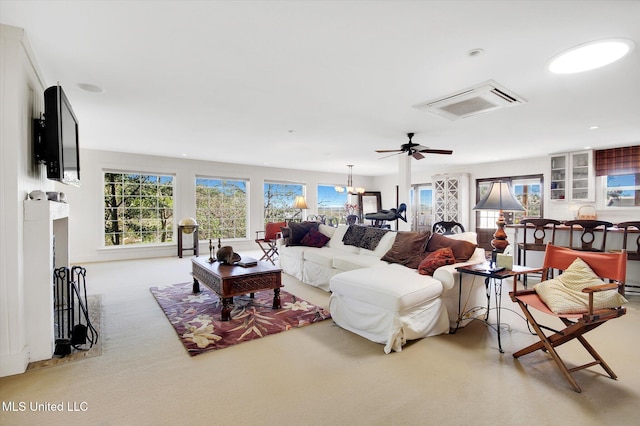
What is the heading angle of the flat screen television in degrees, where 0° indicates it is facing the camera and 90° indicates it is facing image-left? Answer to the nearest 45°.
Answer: approximately 270°

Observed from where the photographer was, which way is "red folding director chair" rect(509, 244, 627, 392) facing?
facing the viewer and to the left of the viewer

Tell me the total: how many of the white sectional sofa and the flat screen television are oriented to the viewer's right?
1

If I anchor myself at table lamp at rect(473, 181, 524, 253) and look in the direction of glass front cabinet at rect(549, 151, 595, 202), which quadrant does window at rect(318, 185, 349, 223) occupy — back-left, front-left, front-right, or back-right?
front-left

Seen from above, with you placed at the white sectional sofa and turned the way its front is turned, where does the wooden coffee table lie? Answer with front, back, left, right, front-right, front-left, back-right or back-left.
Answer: front-right

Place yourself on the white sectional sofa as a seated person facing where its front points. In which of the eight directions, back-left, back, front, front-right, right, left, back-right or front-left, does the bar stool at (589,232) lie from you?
back

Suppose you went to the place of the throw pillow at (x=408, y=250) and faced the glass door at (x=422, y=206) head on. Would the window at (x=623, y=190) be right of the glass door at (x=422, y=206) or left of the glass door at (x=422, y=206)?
right

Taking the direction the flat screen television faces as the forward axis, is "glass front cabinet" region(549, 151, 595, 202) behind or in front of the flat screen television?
in front

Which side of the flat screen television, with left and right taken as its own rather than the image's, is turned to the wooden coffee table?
front

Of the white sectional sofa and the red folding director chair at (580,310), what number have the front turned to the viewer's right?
0

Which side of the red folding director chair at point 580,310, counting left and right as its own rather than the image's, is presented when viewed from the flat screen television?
front

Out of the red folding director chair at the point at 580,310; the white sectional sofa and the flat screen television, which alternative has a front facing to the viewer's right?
the flat screen television

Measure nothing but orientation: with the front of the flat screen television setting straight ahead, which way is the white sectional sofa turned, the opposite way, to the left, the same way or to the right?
the opposite way
